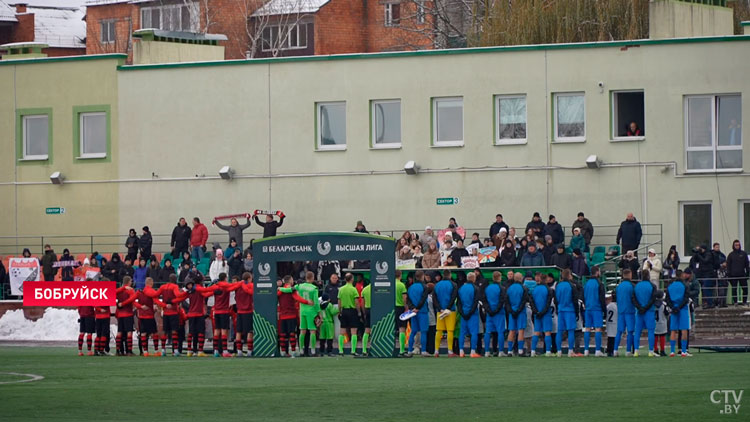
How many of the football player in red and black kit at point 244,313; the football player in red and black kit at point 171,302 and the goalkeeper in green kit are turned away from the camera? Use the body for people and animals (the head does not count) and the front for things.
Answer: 3

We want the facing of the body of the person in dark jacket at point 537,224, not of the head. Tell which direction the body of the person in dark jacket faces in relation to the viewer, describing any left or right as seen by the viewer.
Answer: facing the viewer

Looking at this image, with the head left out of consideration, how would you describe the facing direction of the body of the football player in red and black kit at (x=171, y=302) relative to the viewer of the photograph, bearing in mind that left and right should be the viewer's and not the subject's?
facing away from the viewer

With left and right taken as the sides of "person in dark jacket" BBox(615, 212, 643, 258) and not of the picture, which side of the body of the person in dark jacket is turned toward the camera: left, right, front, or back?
front

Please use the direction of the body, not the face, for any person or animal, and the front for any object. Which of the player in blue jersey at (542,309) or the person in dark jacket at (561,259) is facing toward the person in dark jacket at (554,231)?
the player in blue jersey

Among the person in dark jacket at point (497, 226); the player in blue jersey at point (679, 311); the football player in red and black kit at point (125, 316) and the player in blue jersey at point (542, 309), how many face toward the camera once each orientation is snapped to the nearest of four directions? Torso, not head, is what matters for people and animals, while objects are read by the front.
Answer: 1

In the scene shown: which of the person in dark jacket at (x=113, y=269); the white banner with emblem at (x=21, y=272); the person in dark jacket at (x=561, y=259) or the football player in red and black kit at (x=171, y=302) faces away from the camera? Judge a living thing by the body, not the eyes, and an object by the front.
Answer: the football player in red and black kit

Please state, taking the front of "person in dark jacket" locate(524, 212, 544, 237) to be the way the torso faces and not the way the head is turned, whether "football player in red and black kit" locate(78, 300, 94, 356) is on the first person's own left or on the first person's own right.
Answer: on the first person's own right

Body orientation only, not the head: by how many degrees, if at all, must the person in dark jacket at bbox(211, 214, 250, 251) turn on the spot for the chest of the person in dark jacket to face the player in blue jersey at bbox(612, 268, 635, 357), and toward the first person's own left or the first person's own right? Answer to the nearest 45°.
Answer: approximately 45° to the first person's own left

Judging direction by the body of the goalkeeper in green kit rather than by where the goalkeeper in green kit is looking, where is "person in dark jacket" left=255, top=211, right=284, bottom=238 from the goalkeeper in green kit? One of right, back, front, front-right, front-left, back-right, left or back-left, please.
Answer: front

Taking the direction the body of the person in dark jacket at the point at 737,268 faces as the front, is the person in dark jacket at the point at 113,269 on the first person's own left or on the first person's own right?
on the first person's own right

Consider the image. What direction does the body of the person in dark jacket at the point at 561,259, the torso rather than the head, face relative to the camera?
toward the camera
